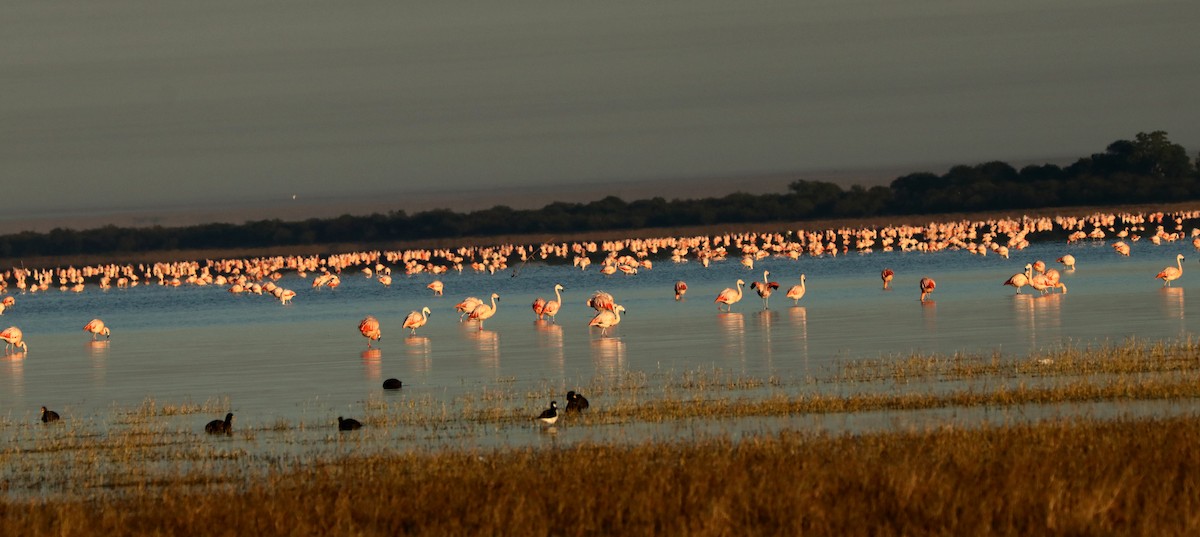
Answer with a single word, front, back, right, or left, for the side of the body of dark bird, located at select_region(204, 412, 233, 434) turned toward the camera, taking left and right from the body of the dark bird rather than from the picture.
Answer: right

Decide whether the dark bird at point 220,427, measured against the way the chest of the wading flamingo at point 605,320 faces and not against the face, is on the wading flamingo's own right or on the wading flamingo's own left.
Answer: on the wading flamingo's own right

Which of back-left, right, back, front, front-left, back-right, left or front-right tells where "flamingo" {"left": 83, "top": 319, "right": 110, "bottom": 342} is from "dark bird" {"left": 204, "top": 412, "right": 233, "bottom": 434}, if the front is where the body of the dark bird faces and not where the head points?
left

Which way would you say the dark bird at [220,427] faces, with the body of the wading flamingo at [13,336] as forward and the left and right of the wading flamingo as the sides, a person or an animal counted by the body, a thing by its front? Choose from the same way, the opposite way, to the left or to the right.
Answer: the same way

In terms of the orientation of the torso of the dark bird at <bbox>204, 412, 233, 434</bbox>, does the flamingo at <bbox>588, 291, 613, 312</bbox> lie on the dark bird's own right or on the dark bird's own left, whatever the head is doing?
on the dark bird's own left

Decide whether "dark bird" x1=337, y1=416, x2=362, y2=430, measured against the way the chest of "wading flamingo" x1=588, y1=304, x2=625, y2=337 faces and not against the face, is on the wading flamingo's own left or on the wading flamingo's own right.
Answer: on the wading flamingo's own right

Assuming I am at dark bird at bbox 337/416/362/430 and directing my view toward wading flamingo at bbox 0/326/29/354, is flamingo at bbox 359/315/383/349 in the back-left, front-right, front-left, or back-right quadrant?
front-right

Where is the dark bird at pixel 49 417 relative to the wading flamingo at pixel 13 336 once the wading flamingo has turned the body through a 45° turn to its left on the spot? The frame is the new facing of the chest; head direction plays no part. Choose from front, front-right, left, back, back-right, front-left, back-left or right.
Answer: back-right

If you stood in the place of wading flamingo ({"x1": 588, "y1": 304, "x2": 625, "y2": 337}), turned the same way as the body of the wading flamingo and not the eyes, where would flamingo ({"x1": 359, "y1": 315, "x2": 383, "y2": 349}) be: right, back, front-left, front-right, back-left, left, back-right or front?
back

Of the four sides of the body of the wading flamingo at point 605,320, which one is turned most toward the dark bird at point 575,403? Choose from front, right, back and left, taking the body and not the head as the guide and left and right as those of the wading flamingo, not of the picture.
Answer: right

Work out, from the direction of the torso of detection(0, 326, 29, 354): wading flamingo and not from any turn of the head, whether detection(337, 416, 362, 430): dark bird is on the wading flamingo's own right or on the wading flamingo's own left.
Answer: on the wading flamingo's own right

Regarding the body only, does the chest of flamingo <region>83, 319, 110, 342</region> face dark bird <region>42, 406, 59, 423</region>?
no

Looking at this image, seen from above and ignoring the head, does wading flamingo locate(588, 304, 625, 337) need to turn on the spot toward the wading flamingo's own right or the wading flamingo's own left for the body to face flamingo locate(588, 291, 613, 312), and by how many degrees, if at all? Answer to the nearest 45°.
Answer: approximately 90° to the wading flamingo's own left

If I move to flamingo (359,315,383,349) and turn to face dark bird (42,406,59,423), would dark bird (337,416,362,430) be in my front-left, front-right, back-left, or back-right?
front-left
